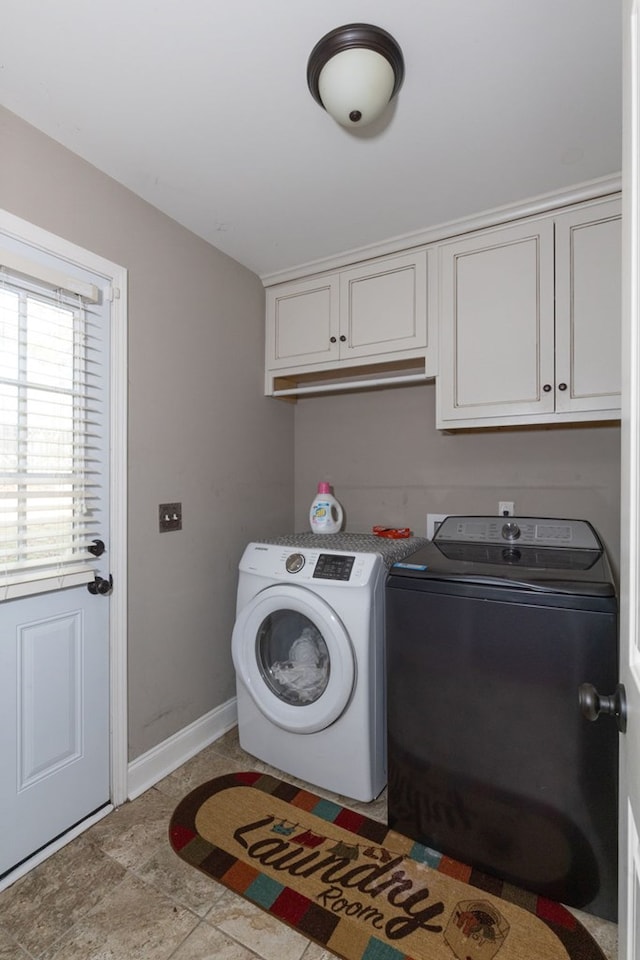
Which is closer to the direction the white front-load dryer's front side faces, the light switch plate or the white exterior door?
the white exterior door

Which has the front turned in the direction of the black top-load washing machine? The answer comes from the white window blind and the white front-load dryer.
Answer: the white window blind

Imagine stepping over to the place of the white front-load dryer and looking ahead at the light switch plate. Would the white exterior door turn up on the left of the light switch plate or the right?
left

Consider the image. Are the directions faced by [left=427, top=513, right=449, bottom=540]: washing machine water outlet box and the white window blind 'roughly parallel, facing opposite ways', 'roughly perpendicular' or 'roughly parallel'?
roughly perpendicular

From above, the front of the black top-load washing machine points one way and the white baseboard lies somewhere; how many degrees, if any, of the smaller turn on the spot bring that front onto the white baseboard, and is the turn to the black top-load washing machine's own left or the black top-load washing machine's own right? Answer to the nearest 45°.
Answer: approximately 45° to the black top-load washing machine's own right

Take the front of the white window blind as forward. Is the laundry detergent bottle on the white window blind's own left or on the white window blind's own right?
on the white window blind's own left

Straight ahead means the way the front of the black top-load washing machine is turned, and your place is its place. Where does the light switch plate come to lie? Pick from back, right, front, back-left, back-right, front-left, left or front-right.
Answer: front-right

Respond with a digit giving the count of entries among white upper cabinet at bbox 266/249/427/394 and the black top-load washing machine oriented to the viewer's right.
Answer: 0

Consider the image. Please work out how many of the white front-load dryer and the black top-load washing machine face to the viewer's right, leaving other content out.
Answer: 0

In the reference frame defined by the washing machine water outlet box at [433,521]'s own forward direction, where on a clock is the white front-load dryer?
The white front-load dryer is roughly at 1 o'clock from the washing machine water outlet box.

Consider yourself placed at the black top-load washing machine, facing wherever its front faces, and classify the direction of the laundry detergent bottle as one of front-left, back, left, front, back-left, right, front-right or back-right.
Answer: right

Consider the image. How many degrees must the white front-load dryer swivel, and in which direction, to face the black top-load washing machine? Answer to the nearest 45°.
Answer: approximately 90° to its left
